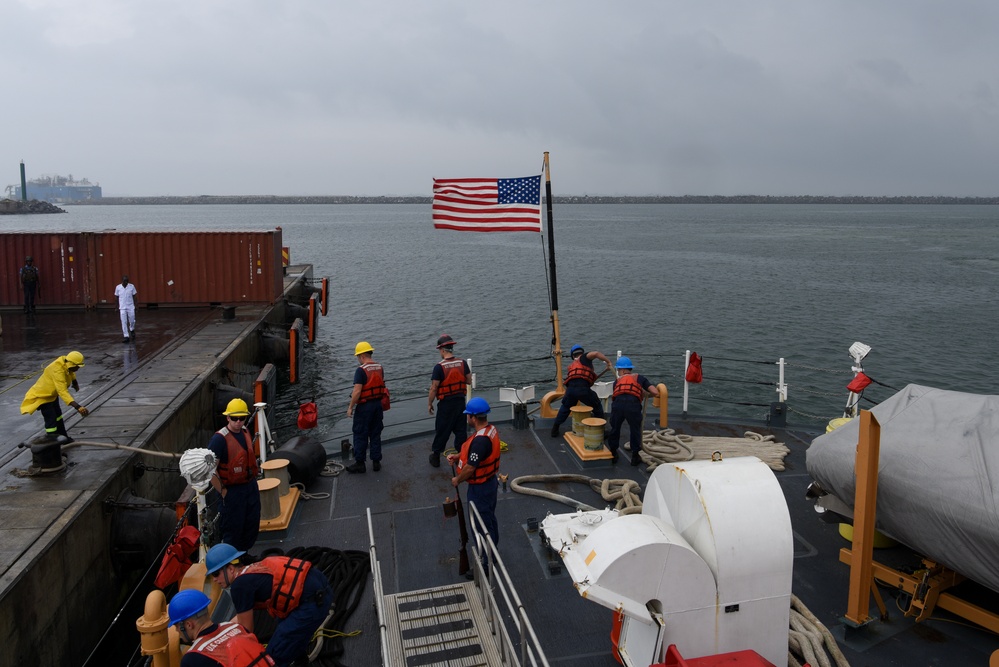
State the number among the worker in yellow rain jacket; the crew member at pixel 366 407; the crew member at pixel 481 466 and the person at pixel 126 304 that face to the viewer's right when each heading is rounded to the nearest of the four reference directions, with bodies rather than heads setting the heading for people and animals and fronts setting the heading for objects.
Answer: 1

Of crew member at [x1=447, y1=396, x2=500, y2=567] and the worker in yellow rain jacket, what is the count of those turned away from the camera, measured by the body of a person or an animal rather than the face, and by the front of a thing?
0

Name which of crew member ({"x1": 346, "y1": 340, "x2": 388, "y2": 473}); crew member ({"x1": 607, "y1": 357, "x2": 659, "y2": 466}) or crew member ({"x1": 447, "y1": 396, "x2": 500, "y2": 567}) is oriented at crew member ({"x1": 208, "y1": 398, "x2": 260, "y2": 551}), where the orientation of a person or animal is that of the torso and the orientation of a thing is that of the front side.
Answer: crew member ({"x1": 447, "y1": 396, "x2": 500, "y2": 567})

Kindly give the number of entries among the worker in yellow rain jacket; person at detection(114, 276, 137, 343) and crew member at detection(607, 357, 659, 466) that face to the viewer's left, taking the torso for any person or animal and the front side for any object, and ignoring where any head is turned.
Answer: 0

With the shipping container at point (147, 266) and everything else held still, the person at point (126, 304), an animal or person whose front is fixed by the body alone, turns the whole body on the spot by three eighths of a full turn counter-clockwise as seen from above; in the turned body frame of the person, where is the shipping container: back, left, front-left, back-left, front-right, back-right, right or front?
front-left

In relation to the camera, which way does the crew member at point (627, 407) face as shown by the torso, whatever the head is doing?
away from the camera

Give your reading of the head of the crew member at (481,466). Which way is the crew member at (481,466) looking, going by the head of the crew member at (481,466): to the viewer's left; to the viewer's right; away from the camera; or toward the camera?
to the viewer's left

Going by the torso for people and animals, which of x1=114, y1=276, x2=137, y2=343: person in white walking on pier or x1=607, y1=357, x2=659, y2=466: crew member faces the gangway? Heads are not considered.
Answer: the person in white walking on pier

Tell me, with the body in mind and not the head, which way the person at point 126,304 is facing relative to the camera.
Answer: toward the camera

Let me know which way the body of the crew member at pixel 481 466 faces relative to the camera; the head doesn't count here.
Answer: to the viewer's left

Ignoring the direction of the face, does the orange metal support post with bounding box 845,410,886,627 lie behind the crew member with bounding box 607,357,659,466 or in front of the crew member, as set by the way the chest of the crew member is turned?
behind

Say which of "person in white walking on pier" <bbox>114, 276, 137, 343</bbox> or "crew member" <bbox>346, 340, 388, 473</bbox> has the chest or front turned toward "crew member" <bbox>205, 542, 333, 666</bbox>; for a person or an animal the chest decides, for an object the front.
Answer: the person in white walking on pier

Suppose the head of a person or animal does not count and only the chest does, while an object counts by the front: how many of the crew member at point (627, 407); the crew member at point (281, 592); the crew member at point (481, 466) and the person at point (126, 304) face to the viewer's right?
0

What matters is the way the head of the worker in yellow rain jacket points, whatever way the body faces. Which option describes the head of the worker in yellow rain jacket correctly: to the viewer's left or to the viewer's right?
to the viewer's right

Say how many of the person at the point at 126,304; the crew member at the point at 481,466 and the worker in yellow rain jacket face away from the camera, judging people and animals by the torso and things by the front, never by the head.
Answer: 0

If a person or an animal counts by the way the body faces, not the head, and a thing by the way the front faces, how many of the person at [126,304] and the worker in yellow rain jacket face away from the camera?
0

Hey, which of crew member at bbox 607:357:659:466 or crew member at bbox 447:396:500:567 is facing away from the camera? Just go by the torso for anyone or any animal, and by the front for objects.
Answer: crew member at bbox 607:357:659:466
